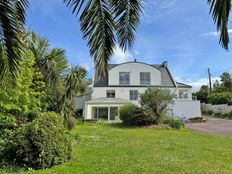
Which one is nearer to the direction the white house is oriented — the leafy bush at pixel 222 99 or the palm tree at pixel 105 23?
the palm tree

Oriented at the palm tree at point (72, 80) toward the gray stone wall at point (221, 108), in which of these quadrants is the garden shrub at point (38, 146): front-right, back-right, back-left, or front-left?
back-right

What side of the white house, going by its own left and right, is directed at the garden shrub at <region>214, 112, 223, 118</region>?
left

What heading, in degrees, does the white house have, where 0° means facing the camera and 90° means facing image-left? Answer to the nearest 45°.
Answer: approximately 0°

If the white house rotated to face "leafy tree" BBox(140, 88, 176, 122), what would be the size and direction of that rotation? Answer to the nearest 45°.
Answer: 0° — it already faces it

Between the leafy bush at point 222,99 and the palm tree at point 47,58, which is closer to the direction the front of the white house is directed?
the palm tree

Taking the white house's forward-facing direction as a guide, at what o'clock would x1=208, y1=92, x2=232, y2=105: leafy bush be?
The leafy bush is roughly at 8 o'clock from the white house.

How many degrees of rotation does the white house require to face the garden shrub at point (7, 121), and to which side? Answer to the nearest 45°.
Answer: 0° — it already faces it

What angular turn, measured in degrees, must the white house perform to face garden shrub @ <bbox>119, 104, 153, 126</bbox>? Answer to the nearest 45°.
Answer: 0° — it already faces it

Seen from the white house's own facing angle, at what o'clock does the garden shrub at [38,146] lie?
The garden shrub is roughly at 12 o'clock from the white house.

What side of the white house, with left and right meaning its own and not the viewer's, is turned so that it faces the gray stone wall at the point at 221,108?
left
